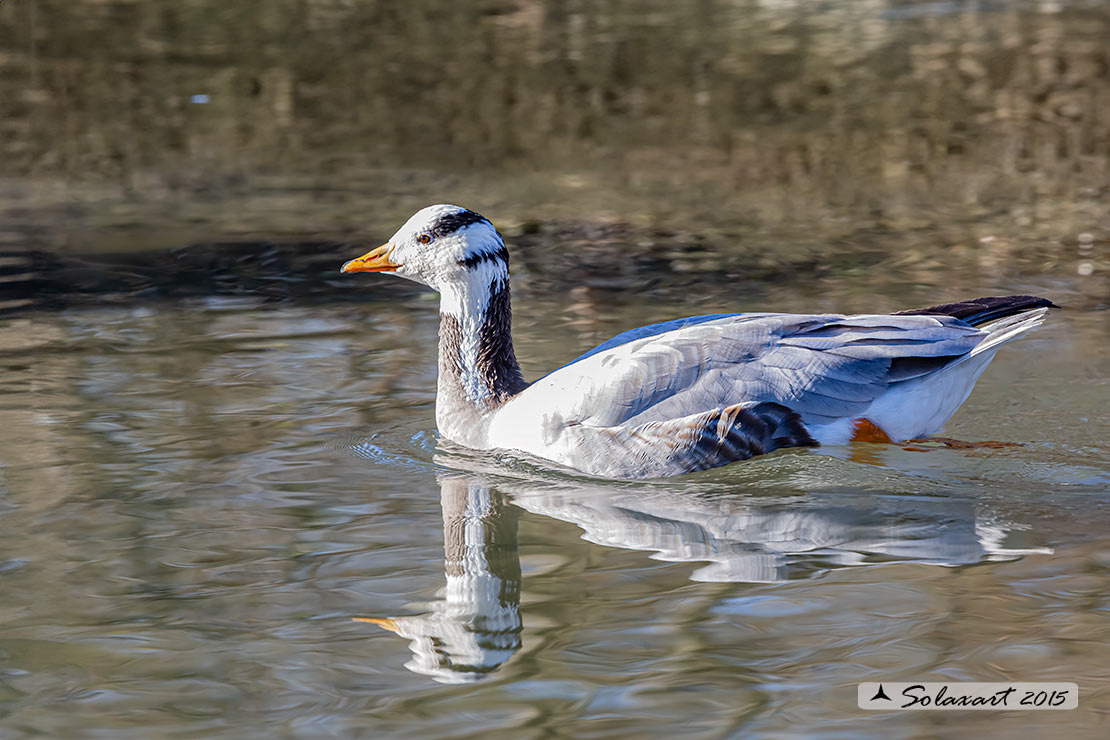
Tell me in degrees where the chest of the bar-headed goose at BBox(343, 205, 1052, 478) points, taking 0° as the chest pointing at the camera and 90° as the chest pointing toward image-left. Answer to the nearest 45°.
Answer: approximately 90°
